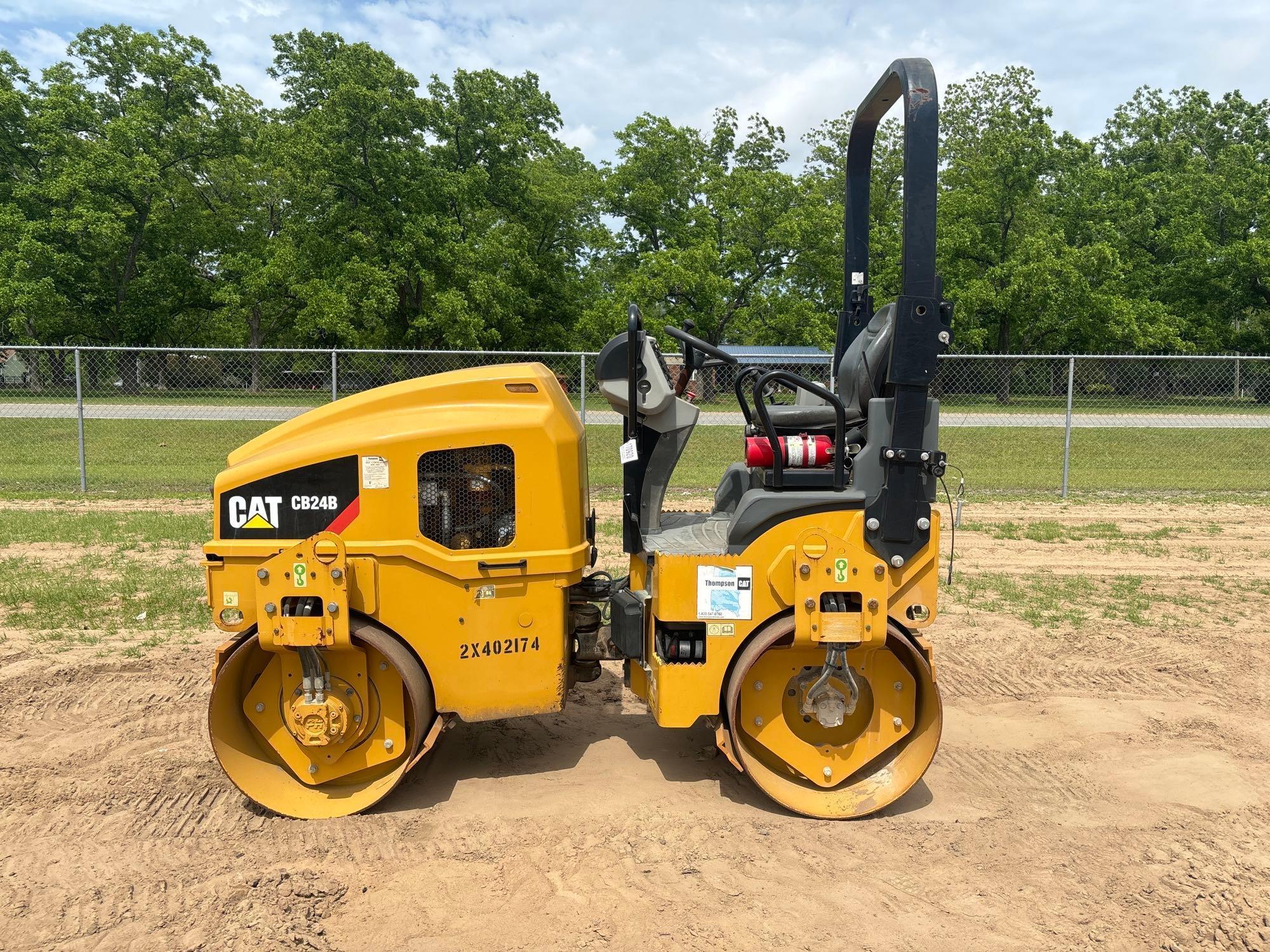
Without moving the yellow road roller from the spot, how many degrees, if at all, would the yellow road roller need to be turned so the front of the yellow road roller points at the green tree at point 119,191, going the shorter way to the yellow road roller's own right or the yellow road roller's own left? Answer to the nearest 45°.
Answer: approximately 45° to the yellow road roller's own right

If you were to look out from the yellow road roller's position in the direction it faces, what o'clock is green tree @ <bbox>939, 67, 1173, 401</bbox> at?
The green tree is roughly at 4 o'clock from the yellow road roller.

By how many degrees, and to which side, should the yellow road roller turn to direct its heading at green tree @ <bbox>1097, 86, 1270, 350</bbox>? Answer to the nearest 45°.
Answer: approximately 135° to its right

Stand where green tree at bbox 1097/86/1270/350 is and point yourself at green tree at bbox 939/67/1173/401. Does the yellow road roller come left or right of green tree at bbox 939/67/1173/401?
left

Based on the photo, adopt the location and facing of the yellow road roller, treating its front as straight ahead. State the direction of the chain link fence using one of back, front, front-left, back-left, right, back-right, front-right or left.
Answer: right

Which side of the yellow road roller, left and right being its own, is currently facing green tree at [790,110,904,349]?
right

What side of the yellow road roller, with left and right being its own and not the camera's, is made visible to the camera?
left
